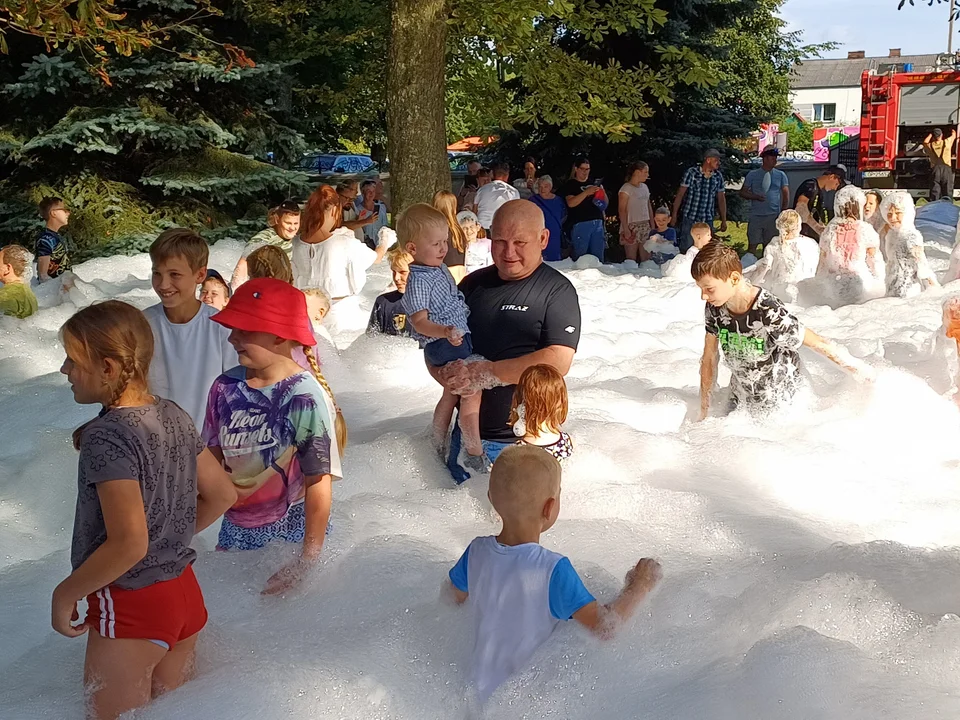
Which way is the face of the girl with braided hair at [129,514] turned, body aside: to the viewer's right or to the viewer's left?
to the viewer's left

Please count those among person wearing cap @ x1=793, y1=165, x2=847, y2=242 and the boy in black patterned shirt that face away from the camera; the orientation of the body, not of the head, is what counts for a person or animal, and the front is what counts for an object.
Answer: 0

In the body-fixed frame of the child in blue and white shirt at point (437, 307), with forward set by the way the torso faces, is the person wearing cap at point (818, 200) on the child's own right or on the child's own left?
on the child's own left

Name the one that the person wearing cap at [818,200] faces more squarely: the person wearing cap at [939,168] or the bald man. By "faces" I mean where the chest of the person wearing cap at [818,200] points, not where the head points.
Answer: the bald man

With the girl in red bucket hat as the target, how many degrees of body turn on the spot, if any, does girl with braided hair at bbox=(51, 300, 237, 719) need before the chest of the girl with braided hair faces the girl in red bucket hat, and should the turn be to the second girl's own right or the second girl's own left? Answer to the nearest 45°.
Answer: approximately 90° to the second girl's own right

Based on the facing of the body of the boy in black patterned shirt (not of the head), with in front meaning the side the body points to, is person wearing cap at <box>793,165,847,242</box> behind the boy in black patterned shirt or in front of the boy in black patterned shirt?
behind

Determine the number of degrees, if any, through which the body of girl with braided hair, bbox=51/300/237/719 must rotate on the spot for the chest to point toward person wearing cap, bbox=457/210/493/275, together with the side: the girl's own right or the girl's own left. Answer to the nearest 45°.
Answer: approximately 90° to the girl's own right

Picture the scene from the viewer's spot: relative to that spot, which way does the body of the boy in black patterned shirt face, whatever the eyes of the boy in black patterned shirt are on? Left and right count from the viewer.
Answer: facing the viewer and to the left of the viewer

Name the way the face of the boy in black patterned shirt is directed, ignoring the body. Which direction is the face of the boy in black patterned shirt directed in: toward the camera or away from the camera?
toward the camera

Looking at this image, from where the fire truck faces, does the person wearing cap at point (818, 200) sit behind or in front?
behind
